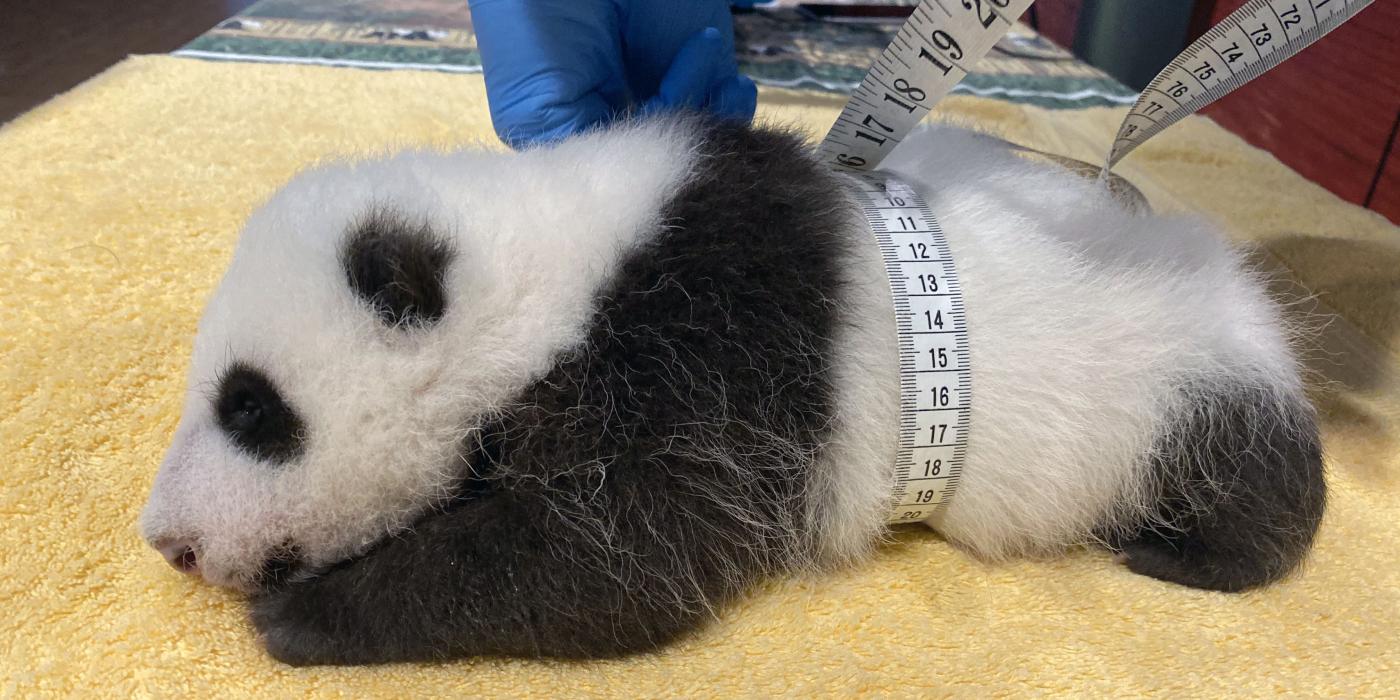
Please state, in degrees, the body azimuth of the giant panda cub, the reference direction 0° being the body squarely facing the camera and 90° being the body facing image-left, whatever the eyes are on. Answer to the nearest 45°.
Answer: approximately 90°

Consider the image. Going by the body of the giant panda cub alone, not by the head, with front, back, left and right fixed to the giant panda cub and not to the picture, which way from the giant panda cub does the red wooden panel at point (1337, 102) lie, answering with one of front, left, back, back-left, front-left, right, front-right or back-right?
back-right

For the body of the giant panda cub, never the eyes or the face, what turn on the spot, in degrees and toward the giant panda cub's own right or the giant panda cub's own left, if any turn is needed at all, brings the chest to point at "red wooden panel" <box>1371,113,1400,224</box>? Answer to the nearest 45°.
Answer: approximately 135° to the giant panda cub's own right
